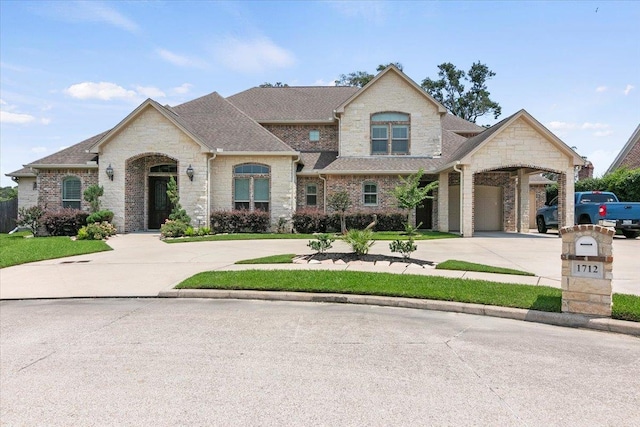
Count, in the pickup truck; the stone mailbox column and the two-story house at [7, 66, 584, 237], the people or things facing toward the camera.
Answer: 2

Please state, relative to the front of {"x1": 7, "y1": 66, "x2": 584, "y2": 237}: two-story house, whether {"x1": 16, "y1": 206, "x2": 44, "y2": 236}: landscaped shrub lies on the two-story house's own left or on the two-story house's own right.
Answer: on the two-story house's own right

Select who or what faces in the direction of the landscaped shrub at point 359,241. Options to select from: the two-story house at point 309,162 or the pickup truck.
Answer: the two-story house

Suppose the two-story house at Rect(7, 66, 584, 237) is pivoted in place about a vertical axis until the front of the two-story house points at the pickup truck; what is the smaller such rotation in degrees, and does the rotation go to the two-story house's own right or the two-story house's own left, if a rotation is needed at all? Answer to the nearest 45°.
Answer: approximately 90° to the two-story house's own left

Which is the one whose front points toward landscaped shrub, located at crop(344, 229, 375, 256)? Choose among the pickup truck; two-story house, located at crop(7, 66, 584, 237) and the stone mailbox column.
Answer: the two-story house

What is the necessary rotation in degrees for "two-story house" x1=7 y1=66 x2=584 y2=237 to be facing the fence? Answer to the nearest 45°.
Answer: approximately 90° to its right

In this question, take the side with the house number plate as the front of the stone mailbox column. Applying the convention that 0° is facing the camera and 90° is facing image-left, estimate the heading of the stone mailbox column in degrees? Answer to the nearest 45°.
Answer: approximately 0°

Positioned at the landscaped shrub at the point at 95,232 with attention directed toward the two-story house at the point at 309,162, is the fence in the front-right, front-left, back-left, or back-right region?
back-left

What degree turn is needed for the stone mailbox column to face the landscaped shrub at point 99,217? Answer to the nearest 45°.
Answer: approximately 90° to its right

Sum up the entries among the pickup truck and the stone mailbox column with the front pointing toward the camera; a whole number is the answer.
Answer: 1

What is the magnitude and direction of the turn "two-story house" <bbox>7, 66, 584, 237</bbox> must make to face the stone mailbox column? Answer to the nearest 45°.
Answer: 0° — it already faces it

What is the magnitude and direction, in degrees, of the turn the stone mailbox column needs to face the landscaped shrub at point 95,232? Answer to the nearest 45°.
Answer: approximately 90° to its right

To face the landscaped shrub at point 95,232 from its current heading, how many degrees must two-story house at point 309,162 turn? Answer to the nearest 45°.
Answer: approximately 90° to its right

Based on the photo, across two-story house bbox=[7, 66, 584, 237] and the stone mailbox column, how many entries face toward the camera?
2

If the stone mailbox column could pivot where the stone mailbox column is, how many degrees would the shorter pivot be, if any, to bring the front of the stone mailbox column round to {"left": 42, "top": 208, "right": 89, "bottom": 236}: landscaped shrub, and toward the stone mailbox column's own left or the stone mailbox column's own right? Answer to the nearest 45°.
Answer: approximately 90° to the stone mailbox column's own right
